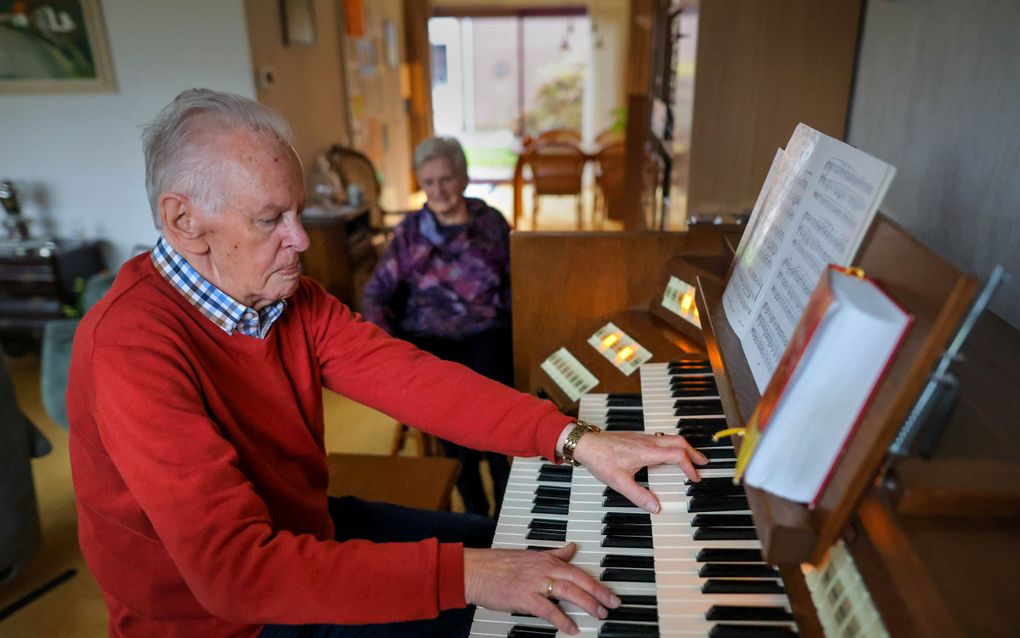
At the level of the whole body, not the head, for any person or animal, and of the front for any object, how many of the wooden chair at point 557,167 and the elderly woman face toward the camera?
1

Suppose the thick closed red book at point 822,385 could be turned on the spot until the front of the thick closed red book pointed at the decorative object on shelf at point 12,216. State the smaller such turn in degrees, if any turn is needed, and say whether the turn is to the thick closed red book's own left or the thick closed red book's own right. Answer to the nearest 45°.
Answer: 0° — it already faces it

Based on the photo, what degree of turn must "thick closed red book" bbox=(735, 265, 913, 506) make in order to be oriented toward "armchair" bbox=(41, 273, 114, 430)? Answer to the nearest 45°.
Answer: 0° — it already faces it

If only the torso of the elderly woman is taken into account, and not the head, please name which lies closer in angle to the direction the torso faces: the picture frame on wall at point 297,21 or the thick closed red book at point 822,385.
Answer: the thick closed red book

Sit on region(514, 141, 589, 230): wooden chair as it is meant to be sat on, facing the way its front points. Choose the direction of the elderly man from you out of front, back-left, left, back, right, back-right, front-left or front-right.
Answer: back

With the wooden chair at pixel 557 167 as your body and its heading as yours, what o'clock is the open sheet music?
The open sheet music is roughly at 6 o'clock from the wooden chair.

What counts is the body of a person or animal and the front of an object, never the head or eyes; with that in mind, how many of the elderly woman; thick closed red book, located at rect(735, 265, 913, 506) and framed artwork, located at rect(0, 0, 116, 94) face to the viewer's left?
1

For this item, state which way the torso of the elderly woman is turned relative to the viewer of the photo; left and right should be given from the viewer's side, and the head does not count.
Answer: facing the viewer

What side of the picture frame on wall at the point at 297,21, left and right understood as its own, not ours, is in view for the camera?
front

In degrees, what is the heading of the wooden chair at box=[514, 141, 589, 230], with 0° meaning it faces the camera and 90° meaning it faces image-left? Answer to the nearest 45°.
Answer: approximately 180°

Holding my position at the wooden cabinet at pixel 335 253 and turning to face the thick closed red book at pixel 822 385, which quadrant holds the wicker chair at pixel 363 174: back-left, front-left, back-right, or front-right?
back-left

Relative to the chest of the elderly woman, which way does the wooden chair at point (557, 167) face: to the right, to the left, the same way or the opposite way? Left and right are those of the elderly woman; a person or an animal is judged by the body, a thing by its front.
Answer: the opposite way

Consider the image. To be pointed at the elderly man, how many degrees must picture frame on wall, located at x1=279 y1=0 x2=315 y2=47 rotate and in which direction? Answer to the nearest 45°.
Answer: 0° — it already faces them

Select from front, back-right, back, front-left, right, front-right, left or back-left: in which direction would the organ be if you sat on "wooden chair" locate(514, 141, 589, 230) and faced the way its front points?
back
